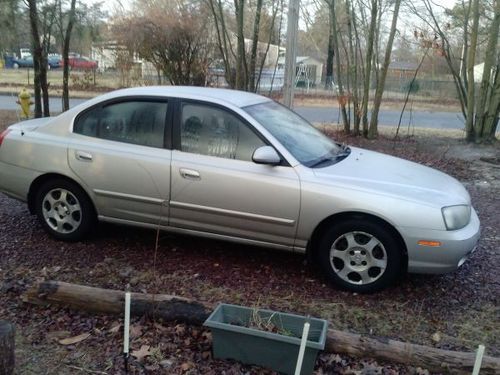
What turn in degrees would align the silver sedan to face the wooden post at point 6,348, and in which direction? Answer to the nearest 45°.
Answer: approximately 135° to its right

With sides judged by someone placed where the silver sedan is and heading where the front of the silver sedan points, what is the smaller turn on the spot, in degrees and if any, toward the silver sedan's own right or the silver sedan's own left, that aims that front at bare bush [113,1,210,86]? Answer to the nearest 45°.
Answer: approximately 90° to the silver sedan's own left

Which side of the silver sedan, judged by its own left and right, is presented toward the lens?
right

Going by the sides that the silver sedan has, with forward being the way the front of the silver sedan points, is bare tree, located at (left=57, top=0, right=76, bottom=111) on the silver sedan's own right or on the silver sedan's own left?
on the silver sedan's own left

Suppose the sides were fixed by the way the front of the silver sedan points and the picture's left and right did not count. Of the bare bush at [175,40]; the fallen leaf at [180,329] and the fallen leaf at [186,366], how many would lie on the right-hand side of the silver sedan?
2

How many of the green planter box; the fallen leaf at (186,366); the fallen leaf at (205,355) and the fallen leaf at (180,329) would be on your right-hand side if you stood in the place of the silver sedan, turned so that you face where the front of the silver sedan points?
4

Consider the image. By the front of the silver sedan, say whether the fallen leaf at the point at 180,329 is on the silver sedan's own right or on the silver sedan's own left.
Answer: on the silver sedan's own right

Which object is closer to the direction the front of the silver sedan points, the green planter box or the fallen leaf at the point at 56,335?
the green planter box

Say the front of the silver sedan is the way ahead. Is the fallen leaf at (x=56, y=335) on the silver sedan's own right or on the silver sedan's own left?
on the silver sedan's own right

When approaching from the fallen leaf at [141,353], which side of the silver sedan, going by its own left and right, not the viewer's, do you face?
right

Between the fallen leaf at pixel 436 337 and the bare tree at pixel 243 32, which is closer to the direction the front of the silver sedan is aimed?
the fallen leaf

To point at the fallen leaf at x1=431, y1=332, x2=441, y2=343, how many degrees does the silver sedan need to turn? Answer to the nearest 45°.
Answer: approximately 45° to its right

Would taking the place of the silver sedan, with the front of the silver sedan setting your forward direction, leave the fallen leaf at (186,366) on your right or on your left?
on your right

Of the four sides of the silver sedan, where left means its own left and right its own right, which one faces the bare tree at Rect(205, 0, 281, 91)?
left

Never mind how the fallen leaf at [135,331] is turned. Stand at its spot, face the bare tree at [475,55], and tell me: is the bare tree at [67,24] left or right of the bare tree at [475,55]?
left

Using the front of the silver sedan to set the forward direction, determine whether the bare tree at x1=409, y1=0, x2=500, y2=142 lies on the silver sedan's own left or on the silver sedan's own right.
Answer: on the silver sedan's own left
